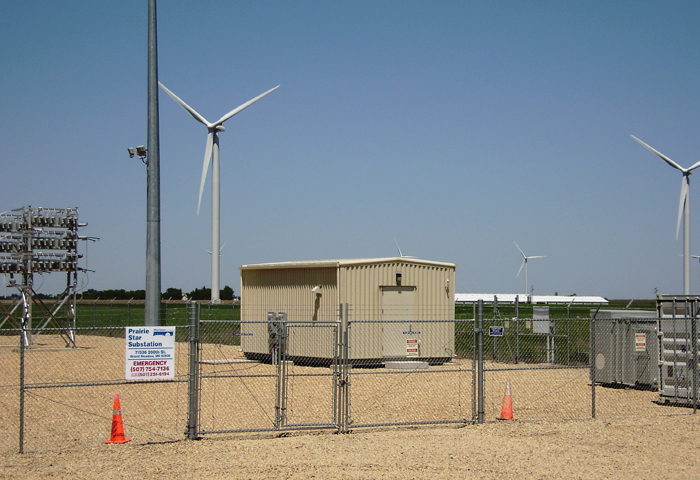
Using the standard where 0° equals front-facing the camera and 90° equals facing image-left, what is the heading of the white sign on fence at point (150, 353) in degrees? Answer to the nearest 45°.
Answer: approximately 0°

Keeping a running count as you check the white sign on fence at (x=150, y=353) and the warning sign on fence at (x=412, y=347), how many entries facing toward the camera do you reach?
2

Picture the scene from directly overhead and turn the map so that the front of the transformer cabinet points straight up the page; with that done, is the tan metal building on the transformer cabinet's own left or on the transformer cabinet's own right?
on the transformer cabinet's own right

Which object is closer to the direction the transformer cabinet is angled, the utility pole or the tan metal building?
the utility pole
